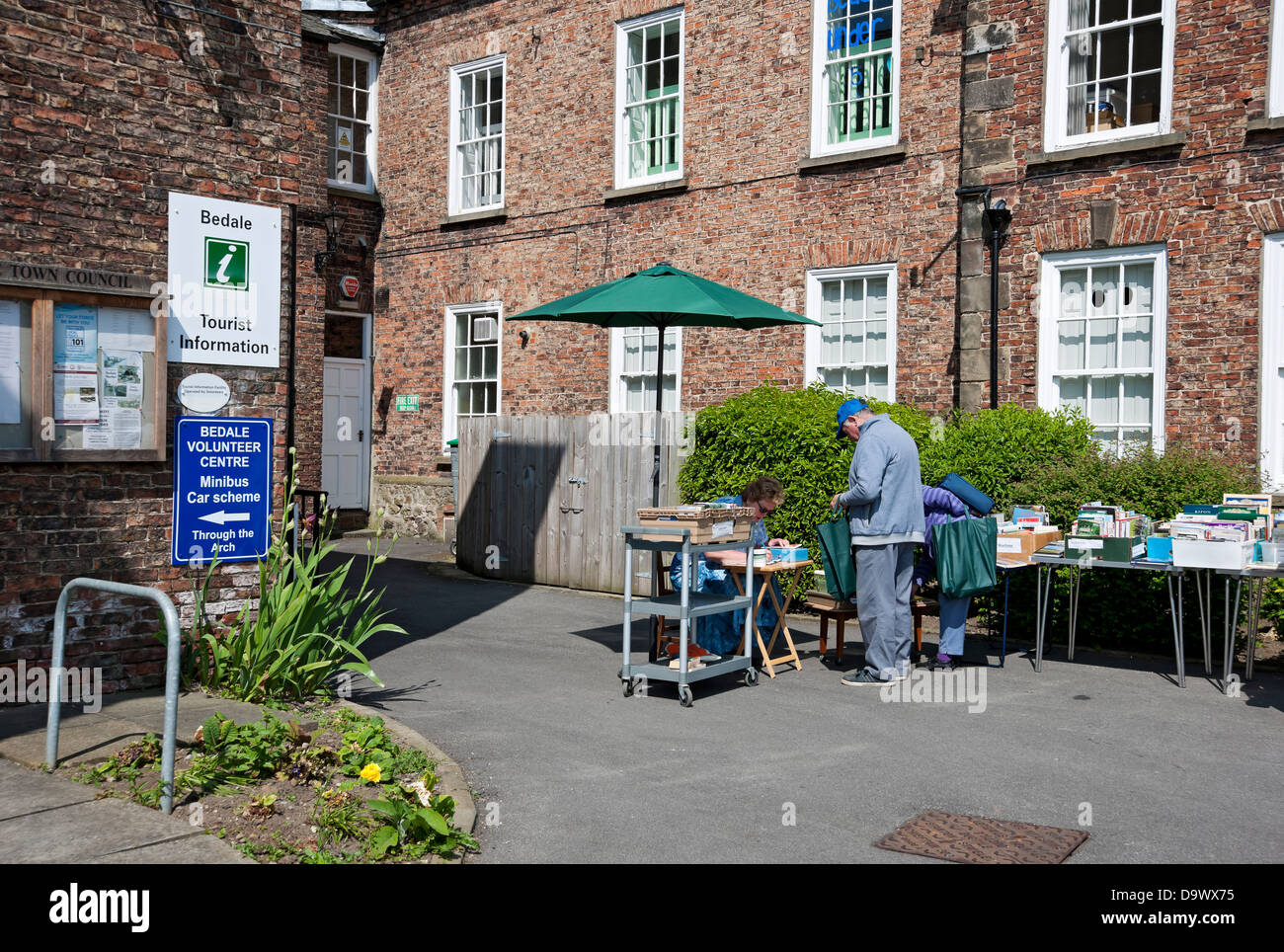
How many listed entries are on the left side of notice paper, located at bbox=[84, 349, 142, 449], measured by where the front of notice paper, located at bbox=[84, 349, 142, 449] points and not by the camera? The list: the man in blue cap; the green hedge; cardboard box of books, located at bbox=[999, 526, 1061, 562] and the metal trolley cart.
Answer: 4

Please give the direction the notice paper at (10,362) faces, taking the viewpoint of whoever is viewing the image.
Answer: facing the viewer

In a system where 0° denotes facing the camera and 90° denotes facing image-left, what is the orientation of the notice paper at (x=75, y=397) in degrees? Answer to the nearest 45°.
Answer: approximately 0°

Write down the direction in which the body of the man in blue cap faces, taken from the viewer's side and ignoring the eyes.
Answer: to the viewer's left

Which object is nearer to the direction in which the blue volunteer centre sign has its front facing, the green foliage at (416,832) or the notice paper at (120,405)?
the green foliage

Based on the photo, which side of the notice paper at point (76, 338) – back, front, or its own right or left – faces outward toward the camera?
front

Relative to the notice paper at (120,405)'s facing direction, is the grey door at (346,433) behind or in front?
behind

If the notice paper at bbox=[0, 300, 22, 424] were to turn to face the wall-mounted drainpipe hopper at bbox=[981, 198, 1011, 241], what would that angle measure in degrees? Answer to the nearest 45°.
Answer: approximately 90° to its left

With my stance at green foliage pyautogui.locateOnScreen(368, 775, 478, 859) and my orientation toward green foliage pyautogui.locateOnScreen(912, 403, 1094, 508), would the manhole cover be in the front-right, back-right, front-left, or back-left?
front-right

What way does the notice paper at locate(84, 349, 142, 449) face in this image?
toward the camera

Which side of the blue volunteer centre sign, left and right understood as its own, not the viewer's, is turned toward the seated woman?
left

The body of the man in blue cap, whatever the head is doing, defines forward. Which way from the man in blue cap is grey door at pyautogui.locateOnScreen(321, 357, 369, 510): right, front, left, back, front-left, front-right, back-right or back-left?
front-right

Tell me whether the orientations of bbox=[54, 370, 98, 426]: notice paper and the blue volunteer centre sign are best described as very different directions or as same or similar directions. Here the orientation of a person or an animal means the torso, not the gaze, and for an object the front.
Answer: same or similar directions

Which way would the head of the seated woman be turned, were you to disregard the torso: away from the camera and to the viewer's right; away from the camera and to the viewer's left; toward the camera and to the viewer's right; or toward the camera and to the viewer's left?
toward the camera and to the viewer's right
